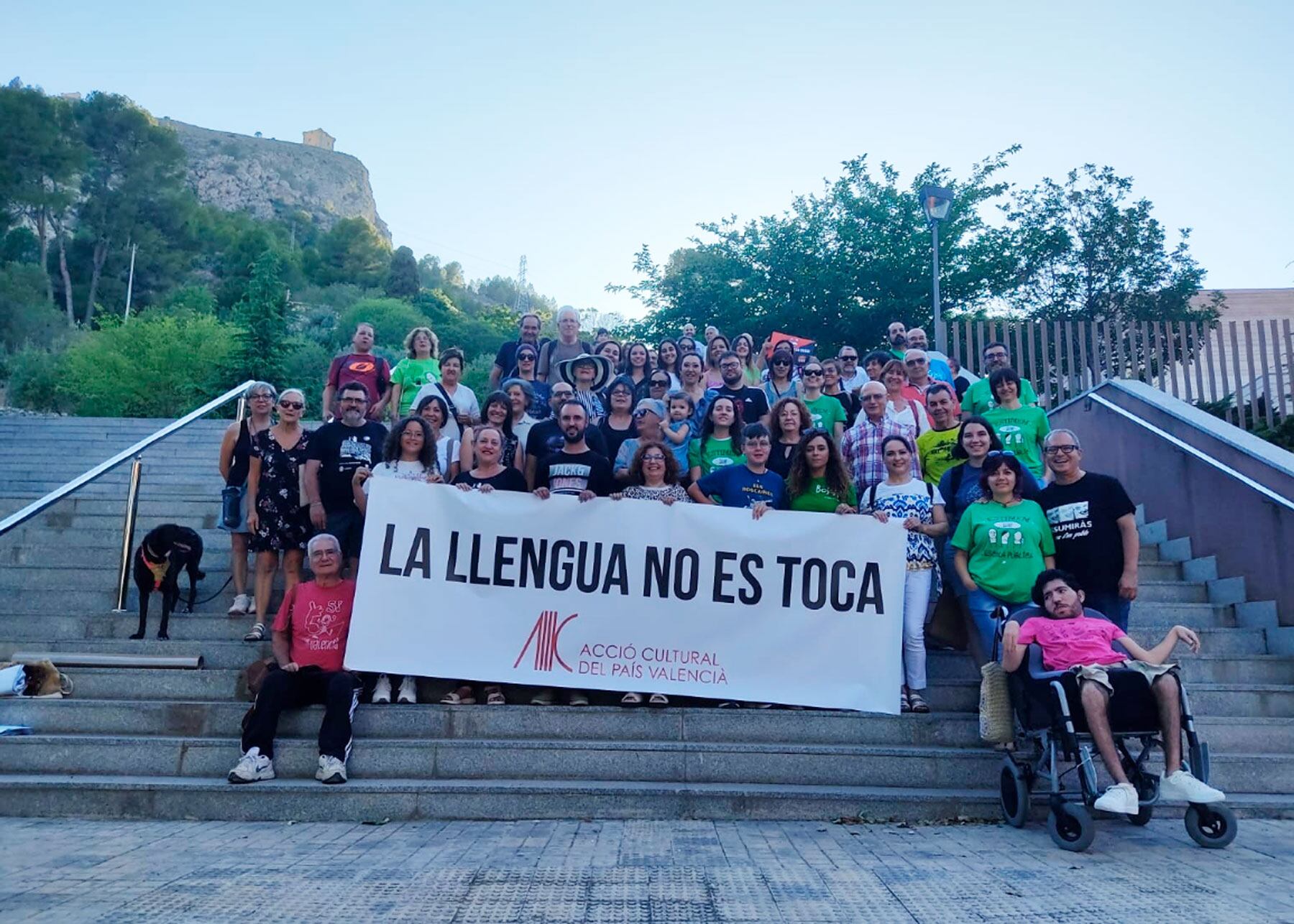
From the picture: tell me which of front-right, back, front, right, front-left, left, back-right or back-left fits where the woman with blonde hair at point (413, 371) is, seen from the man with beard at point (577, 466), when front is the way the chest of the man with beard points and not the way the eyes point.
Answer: back-right

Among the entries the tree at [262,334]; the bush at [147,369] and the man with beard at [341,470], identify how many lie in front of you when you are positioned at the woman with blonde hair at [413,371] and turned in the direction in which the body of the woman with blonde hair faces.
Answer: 1

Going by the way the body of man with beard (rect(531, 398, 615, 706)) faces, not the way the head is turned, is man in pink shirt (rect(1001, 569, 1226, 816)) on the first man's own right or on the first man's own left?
on the first man's own left

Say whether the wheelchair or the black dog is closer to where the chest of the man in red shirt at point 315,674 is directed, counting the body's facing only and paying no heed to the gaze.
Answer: the wheelchair

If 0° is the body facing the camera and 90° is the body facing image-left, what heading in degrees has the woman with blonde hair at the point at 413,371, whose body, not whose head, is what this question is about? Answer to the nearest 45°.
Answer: approximately 0°

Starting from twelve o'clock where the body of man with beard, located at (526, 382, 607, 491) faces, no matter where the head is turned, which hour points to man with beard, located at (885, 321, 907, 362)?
man with beard, located at (885, 321, 907, 362) is roughly at 8 o'clock from man with beard, located at (526, 382, 607, 491).

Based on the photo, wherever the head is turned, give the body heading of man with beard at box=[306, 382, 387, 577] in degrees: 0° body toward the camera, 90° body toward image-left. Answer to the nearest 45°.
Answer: approximately 0°

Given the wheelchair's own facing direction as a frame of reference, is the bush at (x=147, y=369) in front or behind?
behind

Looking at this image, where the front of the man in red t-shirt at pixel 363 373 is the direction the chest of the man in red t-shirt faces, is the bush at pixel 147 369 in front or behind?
behind

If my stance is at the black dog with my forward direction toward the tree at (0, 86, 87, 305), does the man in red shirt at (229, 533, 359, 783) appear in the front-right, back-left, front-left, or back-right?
back-right

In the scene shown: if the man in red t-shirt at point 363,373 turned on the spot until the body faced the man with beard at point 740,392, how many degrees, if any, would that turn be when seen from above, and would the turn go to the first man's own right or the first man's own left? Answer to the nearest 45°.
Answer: approximately 45° to the first man's own left
